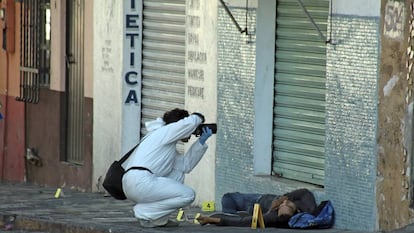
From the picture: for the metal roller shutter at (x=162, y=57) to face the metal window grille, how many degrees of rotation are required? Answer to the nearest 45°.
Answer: approximately 90° to its right

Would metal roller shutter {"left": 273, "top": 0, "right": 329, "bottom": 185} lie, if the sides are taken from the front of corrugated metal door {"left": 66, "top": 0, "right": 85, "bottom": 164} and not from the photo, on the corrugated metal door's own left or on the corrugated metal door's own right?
on the corrugated metal door's own left

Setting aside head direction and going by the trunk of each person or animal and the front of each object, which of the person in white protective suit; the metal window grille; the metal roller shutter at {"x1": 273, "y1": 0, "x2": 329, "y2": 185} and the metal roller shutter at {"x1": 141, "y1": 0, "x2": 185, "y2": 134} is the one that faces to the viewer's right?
the person in white protective suit

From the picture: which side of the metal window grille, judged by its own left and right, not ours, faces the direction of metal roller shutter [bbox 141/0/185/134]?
left

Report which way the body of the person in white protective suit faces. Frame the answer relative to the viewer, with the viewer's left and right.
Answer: facing to the right of the viewer

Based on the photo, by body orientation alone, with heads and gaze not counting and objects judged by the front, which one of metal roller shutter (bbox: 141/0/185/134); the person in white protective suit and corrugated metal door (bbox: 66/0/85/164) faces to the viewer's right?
the person in white protective suit

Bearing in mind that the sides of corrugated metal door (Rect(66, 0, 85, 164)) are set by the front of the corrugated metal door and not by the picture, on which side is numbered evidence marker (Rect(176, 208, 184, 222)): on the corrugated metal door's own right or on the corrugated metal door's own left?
on the corrugated metal door's own left
